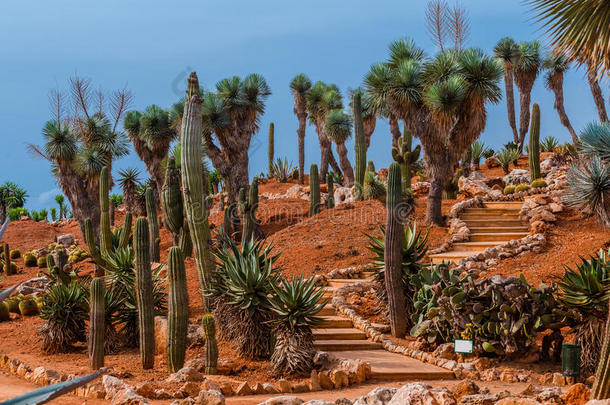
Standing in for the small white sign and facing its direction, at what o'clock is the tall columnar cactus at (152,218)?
The tall columnar cactus is roughly at 4 o'clock from the small white sign.

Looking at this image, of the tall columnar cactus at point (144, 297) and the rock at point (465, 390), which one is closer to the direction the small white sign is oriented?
the rock

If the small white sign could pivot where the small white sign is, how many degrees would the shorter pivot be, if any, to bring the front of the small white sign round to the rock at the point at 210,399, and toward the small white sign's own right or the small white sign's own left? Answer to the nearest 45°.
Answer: approximately 45° to the small white sign's own right

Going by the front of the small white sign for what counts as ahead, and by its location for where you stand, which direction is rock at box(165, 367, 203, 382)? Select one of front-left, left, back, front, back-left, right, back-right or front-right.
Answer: front-right

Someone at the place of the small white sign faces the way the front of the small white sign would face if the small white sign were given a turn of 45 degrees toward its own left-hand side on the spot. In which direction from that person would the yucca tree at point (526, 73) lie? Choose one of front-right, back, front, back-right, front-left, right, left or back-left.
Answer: back-left

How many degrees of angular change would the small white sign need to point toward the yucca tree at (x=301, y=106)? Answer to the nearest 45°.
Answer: approximately 180°

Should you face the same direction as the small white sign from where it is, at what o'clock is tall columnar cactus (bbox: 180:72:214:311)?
The tall columnar cactus is roughly at 3 o'clock from the small white sign.

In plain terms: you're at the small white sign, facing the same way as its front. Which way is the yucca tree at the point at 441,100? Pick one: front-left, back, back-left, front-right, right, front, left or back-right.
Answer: back

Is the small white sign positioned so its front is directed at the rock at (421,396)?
yes

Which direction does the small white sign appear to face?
toward the camera

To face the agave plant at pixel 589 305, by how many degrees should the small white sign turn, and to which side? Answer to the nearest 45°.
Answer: approximately 90° to its left

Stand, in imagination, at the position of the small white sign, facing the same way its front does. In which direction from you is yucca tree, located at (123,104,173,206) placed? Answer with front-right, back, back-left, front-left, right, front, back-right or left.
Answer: back-right

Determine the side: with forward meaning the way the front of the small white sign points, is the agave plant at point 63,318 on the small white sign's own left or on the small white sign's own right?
on the small white sign's own right

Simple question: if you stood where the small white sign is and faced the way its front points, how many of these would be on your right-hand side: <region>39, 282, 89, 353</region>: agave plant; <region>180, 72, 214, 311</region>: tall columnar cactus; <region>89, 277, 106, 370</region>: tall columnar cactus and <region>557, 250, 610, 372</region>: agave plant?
3

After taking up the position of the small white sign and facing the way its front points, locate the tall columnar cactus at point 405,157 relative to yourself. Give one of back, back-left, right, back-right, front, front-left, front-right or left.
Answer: back

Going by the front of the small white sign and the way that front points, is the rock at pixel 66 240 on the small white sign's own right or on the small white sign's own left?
on the small white sign's own right

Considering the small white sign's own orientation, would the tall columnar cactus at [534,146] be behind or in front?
behind

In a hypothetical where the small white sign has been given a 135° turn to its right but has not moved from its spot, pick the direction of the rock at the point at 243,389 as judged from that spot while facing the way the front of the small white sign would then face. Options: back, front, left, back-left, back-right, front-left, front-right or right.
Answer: left

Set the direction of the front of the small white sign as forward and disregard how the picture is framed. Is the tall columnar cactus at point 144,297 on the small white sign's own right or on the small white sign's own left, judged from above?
on the small white sign's own right
